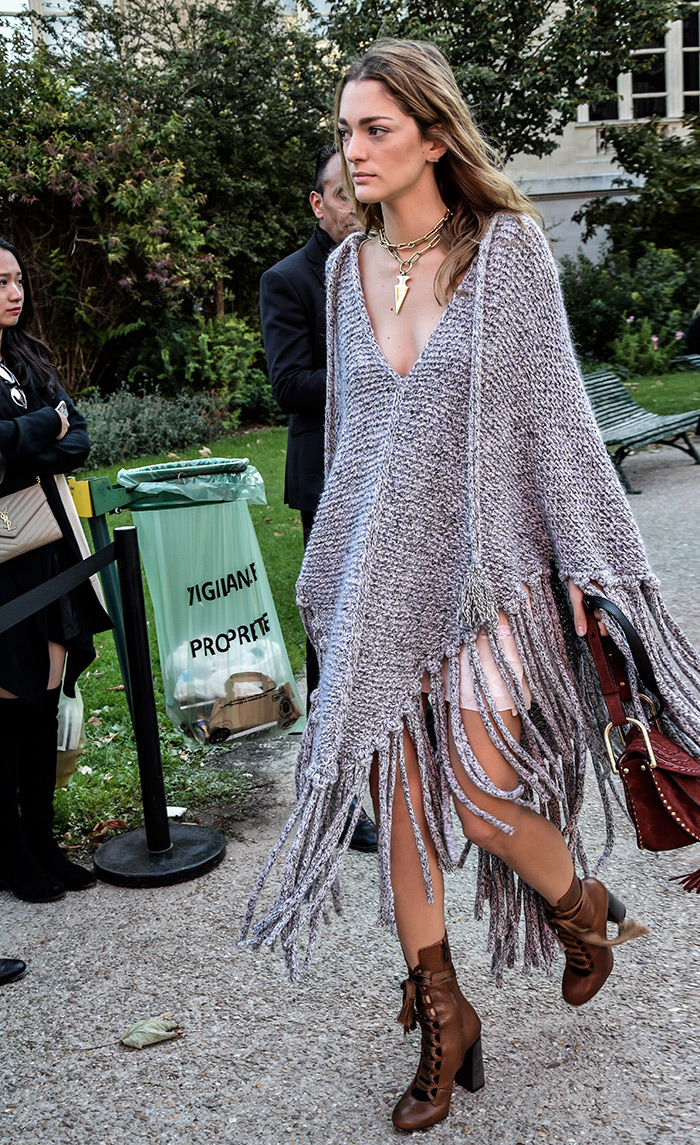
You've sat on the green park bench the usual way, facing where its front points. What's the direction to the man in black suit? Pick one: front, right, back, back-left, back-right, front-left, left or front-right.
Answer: front-right

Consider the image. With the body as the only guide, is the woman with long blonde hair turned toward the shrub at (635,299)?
no

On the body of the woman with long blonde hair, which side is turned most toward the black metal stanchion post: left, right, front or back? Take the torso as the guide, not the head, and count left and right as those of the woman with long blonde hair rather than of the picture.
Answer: right

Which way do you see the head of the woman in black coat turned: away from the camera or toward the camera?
toward the camera

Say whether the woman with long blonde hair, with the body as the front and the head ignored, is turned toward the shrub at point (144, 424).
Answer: no

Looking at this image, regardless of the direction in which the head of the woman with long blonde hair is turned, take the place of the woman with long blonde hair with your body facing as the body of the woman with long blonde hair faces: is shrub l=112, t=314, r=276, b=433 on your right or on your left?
on your right

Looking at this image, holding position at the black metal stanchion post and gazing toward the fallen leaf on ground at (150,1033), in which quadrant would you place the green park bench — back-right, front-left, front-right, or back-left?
back-left

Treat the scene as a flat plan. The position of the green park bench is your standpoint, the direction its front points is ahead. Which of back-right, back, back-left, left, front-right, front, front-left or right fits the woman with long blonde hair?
front-right

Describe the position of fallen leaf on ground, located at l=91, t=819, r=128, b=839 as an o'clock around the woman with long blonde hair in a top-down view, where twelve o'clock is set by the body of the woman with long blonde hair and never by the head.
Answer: The fallen leaf on ground is roughly at 3 o'clock from the woman with long blonde hair.

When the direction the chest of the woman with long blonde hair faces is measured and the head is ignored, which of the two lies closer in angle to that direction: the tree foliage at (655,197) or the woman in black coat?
the woman in black coat

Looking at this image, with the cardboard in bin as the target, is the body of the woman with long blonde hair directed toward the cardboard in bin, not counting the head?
no

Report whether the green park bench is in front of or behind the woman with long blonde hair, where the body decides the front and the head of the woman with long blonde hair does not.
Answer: behind

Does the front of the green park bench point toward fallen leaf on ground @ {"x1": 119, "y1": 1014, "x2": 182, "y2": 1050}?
no

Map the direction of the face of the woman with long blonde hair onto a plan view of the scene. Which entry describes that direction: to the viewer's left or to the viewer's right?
to the viewer's left

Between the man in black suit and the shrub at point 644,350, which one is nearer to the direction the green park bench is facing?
the man in black suit

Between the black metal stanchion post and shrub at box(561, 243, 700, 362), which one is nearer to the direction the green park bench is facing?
the black metal stanchion post

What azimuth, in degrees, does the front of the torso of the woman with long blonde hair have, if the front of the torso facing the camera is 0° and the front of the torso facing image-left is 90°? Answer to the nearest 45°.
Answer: approximately 45°

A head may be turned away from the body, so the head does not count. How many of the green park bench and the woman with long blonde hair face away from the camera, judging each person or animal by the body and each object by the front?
0
